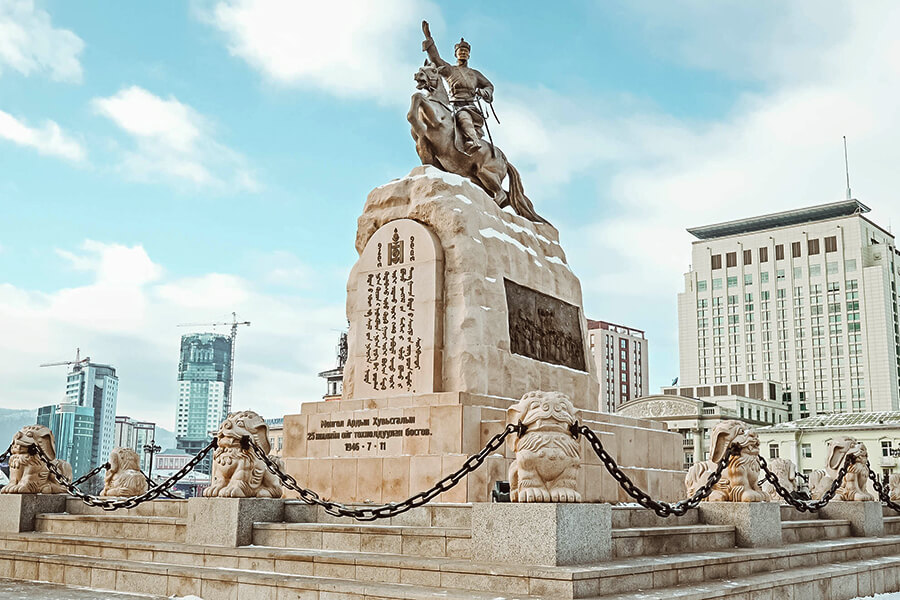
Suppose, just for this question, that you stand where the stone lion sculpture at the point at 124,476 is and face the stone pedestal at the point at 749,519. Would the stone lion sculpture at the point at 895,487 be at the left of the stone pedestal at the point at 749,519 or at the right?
left

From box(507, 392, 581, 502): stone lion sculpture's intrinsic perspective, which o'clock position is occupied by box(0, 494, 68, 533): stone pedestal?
The stone pedestal is roughly at 4 o'clock from the stone lion sculpture.

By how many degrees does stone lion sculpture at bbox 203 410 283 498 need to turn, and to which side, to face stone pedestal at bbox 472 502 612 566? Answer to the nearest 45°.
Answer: approximately 90° to its left

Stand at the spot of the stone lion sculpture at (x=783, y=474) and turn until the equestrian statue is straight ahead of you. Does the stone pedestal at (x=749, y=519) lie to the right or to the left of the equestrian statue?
left

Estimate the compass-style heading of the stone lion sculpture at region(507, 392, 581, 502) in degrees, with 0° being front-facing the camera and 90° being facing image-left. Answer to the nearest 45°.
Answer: approximately 0°

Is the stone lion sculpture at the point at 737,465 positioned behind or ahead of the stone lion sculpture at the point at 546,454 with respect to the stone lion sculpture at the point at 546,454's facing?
behind

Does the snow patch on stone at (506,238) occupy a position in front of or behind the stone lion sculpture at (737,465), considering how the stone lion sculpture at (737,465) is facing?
behind
